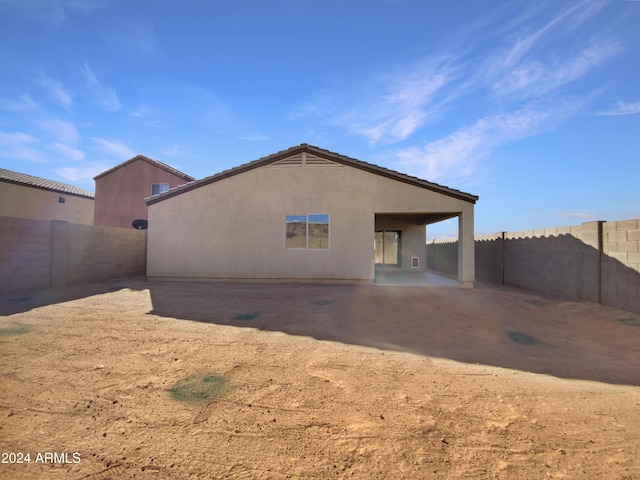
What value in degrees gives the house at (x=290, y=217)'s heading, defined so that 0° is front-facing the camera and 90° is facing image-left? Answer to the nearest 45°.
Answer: approximately 180°

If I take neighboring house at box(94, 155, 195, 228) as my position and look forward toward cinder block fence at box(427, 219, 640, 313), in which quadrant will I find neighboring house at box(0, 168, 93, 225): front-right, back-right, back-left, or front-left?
back-right

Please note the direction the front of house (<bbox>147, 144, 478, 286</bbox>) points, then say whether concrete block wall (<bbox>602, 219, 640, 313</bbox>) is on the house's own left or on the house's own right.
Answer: on the house's own right

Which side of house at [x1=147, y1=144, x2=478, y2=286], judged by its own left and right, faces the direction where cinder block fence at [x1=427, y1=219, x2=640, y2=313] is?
right

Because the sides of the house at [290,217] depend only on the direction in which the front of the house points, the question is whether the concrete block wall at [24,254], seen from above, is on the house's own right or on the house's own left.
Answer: on the house's own left

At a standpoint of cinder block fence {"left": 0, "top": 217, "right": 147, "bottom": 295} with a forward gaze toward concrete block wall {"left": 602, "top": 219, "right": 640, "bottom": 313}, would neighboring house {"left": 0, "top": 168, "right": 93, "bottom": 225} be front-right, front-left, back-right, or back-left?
back-left

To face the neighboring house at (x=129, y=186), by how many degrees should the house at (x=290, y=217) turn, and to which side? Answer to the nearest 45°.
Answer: approximately 45° to its left

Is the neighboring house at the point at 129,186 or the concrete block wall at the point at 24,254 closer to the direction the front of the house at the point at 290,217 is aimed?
the neighboring house
